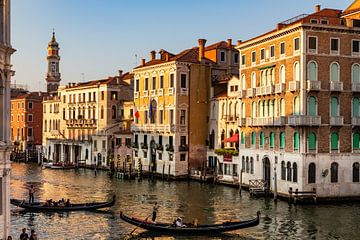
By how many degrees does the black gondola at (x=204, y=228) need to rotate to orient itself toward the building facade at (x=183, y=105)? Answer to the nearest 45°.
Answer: approximately 90° to its left

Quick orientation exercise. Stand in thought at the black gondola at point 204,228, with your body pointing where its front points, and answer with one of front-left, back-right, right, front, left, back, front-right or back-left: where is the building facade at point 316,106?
front-left

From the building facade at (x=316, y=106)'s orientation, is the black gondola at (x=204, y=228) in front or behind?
in front

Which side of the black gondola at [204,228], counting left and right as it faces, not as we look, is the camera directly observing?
right

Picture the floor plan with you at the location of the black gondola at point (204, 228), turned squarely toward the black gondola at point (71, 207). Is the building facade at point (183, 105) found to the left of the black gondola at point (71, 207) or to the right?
right

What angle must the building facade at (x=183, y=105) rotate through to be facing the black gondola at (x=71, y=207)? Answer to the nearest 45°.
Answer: approximately 45° to its left

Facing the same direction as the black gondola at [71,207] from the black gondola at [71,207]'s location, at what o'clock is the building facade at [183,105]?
The building facade is roughly at 10 o'clock from the black gondola.

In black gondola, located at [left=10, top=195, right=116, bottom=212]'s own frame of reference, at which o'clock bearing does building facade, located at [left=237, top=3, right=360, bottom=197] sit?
The building facade is roughly at 12 o'clock from the black gondola.

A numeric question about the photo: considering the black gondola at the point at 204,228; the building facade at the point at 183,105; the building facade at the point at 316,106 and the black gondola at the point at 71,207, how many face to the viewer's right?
2

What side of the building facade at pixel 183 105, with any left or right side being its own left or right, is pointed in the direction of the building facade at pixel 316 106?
left

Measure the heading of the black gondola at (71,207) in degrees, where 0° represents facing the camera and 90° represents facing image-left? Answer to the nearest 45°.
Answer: approximately 270°

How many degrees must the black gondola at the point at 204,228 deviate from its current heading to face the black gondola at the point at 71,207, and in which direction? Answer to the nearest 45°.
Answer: approximately 135° to its left

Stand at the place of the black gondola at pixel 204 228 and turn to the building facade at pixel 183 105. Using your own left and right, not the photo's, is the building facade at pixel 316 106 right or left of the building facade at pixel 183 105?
right

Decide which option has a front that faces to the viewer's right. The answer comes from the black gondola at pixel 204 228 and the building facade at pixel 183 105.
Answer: the black gondola
